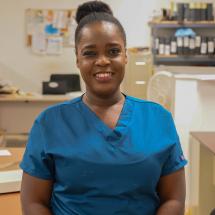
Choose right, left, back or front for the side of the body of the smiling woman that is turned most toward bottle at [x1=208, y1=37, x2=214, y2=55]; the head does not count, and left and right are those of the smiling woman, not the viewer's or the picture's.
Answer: back

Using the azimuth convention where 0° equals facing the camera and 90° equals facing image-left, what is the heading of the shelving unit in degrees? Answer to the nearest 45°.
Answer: approximately 0°

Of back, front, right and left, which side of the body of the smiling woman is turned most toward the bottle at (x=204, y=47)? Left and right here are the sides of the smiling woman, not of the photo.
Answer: back

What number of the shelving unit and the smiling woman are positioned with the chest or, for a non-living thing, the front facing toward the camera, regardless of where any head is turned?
2

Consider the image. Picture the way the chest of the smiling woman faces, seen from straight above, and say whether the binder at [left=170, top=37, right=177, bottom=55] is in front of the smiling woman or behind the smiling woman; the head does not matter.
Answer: behind

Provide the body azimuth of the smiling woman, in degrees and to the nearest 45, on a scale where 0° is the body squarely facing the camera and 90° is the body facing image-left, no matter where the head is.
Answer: approximately 0°

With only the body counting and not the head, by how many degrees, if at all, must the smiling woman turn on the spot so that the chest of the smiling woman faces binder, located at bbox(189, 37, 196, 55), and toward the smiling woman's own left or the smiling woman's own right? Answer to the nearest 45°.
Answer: approximately 180°
